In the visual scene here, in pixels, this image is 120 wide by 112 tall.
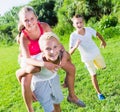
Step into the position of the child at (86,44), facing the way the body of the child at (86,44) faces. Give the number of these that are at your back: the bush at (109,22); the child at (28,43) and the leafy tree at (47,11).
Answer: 2

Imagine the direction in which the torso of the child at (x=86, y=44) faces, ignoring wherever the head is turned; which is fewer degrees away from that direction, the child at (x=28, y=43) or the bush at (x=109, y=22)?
the child

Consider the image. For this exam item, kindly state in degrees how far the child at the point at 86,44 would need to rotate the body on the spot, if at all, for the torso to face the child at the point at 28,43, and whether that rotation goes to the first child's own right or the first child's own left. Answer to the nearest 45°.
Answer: approximately 45° to the first child's own right

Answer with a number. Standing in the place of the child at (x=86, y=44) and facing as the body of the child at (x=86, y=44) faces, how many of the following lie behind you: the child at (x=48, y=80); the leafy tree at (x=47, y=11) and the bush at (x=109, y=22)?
2

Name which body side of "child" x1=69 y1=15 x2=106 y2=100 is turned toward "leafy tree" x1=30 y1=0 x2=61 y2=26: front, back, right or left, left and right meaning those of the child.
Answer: back

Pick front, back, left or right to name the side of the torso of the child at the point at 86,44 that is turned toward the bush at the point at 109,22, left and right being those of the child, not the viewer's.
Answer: back

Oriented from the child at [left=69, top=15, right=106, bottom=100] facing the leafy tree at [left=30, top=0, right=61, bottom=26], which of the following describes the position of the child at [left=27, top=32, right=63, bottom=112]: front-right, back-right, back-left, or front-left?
back-left

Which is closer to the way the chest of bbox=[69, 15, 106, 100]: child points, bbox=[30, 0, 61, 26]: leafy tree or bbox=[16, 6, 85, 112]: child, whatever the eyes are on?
the child

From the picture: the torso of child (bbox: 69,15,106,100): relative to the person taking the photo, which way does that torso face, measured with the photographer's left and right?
facing the viewer
